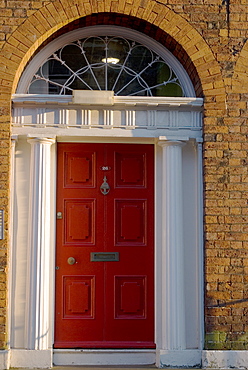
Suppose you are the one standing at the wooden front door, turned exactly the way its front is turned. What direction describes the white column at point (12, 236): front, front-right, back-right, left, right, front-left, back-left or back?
right

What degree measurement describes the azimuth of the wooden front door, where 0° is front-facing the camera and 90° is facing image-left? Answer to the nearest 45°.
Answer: approximately 0°

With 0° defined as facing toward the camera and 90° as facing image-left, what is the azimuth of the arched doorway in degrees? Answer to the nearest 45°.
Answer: approximately 0°
